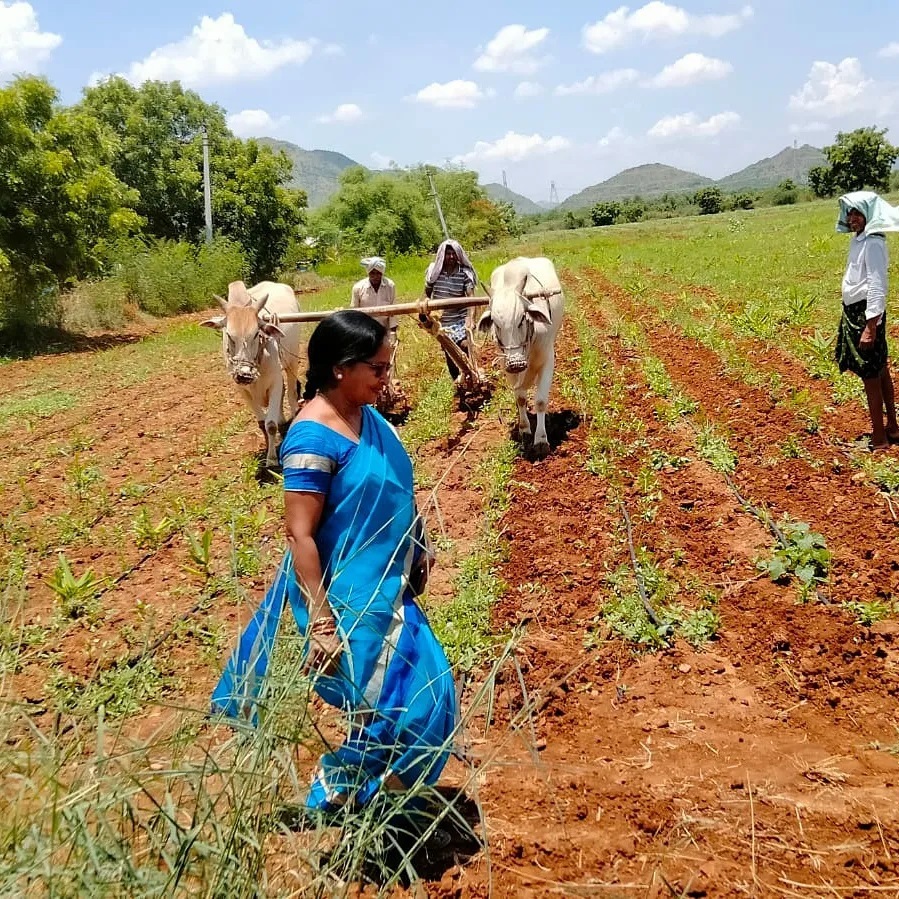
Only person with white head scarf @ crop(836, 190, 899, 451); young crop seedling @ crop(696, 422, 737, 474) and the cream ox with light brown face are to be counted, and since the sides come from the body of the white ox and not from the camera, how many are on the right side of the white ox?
1

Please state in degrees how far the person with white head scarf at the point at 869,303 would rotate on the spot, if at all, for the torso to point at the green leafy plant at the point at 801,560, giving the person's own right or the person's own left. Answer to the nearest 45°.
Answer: approximately 45° to the person's own left

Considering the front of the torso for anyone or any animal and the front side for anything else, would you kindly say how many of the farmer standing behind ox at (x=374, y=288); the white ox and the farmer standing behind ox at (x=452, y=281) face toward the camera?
3

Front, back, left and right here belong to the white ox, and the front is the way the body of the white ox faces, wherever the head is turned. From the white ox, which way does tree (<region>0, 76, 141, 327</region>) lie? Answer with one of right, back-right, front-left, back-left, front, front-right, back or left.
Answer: back-right

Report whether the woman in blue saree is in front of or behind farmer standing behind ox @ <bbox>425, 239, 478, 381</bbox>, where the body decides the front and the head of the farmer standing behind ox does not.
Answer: in front

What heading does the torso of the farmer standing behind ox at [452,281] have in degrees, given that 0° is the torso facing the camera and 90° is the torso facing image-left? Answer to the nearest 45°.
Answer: approximately 0°
